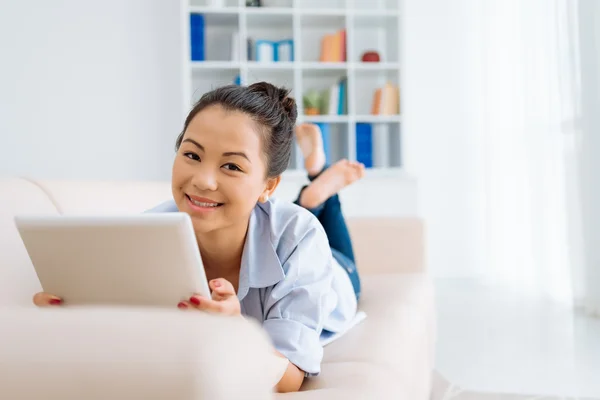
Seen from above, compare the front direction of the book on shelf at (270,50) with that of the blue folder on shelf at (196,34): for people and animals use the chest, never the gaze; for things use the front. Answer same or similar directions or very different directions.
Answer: same or similar directions

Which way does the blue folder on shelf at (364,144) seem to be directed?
toward the camera

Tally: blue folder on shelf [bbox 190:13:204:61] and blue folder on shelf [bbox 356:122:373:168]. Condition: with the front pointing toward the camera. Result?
2

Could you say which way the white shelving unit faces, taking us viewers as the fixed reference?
facing the viewer

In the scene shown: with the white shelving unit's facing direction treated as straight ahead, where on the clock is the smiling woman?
The smiling woman is roughly at 12 o'clock from the white shelving unit.

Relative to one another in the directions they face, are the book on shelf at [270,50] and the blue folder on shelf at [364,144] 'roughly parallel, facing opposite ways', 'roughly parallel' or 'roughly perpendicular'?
roughly parallel

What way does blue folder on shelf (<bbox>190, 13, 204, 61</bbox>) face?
toward the camera
